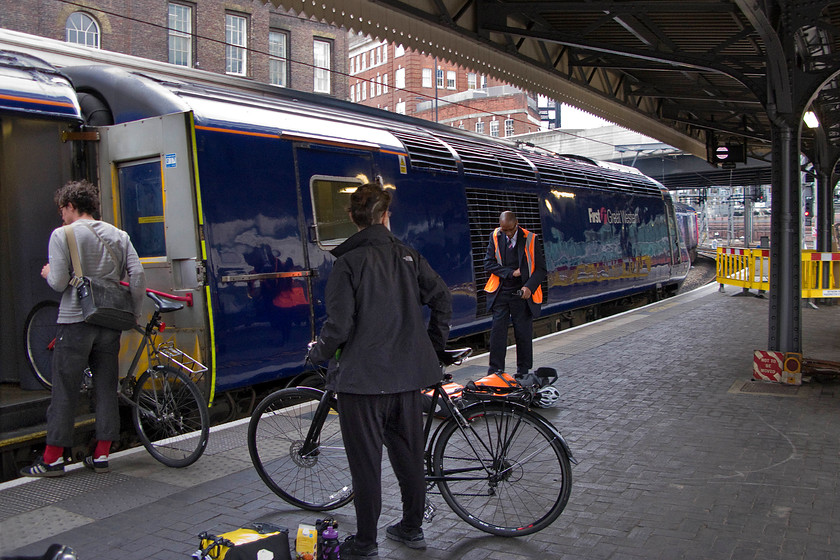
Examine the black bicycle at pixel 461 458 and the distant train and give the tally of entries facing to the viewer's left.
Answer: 1

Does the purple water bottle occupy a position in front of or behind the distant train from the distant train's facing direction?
in front

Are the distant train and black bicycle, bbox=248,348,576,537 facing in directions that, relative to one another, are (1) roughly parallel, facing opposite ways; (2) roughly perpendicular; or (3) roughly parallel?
roughly perpendicular

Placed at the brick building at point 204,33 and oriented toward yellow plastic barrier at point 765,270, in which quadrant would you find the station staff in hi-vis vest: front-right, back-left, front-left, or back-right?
front-right

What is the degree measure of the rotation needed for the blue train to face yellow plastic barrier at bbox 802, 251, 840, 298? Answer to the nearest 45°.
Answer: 0° — it already faces it

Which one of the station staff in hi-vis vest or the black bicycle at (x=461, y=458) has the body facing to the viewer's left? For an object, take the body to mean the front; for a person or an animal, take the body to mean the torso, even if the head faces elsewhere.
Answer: the black bicycle

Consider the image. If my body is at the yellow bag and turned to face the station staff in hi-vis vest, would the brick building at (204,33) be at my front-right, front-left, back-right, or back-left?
front-left

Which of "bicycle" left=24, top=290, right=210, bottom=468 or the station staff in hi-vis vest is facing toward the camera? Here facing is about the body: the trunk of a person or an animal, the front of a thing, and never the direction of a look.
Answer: the station staff in hi-vis vest

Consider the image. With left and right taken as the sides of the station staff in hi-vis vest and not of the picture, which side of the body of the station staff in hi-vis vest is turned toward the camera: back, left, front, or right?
front

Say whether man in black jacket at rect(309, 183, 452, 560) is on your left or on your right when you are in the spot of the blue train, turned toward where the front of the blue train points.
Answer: on your right

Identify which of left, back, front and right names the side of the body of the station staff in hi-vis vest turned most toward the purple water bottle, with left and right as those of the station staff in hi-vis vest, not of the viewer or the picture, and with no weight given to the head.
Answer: front

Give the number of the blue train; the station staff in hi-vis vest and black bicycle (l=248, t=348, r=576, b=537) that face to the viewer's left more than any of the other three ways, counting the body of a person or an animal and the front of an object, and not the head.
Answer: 1
